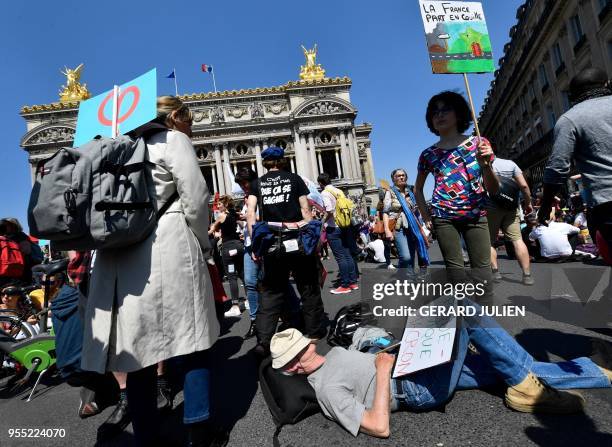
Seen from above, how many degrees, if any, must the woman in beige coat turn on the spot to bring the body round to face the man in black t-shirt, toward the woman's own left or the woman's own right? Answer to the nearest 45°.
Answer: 0° — they already face them

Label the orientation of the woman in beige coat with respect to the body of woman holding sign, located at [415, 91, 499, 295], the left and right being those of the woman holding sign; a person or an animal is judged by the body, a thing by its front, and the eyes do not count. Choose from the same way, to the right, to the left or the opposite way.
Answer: the opposite way

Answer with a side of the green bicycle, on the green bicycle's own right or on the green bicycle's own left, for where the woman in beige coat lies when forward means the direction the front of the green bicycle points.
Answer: on the green bicycle's own left

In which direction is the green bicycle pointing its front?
to the viewer's left

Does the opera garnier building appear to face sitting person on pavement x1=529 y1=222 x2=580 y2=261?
yes
